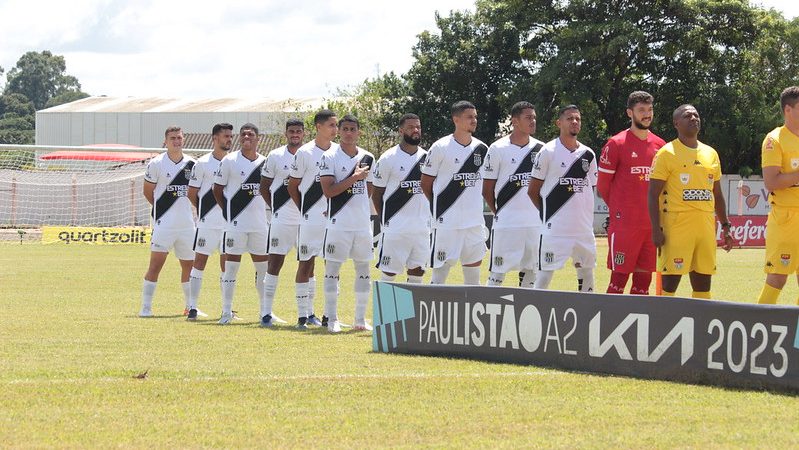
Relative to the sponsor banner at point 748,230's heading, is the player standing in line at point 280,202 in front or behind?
in front

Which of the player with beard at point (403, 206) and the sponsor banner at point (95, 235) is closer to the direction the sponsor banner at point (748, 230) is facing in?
the player with beard

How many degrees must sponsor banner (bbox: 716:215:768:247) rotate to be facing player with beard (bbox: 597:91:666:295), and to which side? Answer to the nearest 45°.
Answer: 0° — it already faces them

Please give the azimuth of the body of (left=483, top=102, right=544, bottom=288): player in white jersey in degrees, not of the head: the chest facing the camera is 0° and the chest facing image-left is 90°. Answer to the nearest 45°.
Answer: approximately 315°

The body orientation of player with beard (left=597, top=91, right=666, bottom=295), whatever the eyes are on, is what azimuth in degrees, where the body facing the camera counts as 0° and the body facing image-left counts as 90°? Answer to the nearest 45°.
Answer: approximately 315°

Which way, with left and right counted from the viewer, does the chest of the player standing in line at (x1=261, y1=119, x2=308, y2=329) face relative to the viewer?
facing the viewer and to the right of the viewer

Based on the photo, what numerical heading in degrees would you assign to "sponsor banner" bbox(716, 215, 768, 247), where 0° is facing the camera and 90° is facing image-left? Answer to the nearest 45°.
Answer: approximately 0°
